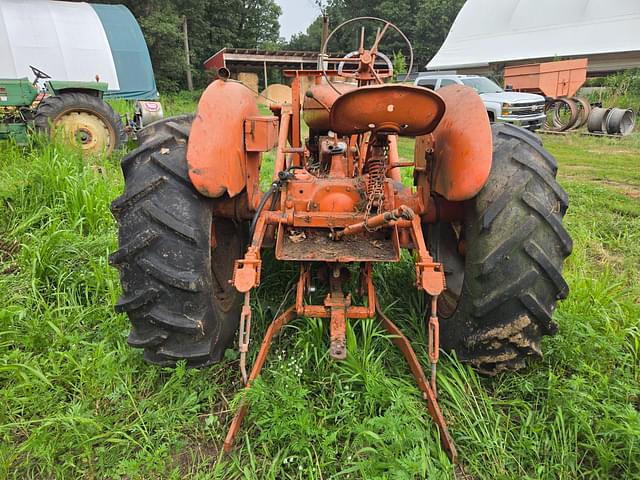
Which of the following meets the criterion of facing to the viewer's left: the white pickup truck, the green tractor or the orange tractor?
the green tractor

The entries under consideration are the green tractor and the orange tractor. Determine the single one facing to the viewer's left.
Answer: the green tractor

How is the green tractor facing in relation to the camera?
to the viewer's left

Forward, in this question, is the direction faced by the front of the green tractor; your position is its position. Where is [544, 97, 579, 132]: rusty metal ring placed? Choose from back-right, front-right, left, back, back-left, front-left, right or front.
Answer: back

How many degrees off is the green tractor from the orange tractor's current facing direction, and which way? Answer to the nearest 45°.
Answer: approximately 45° to its left

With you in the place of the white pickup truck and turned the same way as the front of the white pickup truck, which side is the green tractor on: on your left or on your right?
on your right

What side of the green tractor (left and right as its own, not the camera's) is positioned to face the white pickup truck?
back

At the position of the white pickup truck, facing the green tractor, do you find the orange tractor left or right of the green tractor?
left

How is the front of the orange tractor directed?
away from the camera

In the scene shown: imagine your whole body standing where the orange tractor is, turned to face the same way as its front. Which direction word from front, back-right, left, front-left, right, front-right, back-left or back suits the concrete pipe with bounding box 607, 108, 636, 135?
front-right

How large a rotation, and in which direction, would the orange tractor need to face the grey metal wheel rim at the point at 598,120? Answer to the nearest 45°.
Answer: approximately 45° to its right

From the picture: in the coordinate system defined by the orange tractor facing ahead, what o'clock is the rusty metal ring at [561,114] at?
The rusty metal ring is roughly at 1 o'clock from the orange tractor.

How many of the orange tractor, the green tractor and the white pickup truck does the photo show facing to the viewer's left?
1

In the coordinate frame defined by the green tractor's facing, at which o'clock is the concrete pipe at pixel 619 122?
The concrete pipe is roughly at 6 o'clock from the green tractor.

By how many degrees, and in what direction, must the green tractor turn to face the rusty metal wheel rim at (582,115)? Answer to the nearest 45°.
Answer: approximately 180°

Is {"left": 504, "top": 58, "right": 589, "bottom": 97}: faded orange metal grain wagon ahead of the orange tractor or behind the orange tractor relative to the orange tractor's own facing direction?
ahead
